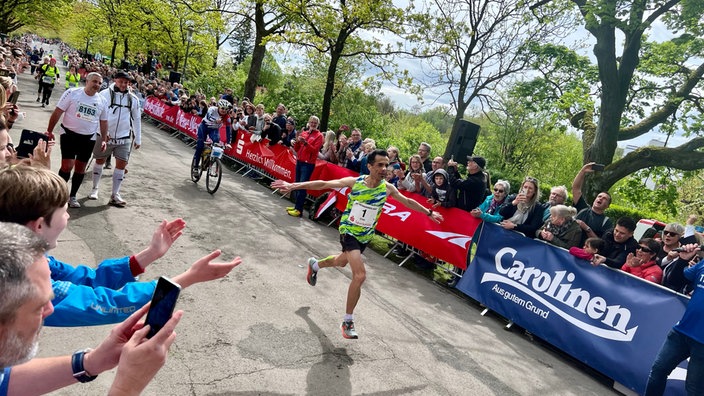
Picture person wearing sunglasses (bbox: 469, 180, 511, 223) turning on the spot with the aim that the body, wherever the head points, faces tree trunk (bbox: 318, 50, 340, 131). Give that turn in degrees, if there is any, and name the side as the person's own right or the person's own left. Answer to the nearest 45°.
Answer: approximately 90° to the person's own right

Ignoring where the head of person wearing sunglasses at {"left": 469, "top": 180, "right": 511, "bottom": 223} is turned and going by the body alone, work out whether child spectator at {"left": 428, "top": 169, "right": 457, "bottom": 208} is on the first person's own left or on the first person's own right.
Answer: on the first person's own right

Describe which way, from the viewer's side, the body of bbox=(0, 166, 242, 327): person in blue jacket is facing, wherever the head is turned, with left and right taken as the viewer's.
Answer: facing to the right of the viewer

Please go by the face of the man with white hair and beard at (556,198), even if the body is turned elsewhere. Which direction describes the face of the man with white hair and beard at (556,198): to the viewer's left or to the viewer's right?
to the viewer's left

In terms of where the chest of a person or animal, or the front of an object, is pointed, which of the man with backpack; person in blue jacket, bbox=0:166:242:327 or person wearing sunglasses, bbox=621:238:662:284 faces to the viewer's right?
the person in blue jacket

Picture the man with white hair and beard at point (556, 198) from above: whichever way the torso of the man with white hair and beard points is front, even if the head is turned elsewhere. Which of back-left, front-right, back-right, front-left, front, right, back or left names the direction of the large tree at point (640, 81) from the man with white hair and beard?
back-right

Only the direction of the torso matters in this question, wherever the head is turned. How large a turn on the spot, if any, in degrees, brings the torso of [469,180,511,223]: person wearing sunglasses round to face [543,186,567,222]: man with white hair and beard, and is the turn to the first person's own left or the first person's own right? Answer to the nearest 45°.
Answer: approximately 135° to the first person's own left

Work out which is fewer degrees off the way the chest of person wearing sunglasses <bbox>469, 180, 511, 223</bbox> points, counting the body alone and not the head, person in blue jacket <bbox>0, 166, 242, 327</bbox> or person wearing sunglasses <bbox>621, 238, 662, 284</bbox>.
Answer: the person in blue jacket

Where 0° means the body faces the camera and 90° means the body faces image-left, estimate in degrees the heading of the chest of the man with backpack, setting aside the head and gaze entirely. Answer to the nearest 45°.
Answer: approximately 0°

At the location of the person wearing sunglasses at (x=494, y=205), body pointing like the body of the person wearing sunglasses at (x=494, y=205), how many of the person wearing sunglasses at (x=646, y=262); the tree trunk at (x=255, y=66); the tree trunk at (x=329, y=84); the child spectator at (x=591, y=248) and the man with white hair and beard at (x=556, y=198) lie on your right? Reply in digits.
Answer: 2

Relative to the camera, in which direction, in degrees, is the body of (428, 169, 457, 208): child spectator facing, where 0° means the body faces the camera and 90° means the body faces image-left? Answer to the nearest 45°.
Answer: approximately 45°

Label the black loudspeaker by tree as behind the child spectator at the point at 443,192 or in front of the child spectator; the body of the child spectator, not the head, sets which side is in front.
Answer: behind

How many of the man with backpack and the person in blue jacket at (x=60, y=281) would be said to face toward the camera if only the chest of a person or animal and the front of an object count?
1

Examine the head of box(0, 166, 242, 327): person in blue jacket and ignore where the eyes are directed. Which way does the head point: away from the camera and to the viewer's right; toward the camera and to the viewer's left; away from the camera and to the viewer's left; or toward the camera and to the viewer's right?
away from the camera and to the viewer's right

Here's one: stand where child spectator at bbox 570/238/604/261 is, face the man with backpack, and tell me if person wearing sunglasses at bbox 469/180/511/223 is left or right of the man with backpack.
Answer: right

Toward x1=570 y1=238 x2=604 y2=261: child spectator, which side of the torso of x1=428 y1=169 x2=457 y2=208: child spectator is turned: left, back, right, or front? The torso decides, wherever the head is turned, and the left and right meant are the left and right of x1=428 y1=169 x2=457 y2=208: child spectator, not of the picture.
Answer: left
